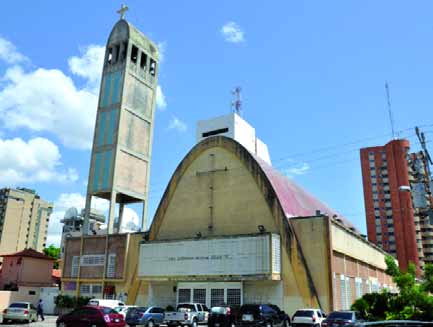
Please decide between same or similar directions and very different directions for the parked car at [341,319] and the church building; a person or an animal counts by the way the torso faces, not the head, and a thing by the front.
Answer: very different directions

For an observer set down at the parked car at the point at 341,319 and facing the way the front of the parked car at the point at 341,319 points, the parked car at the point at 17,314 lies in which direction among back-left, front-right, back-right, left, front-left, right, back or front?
back-left

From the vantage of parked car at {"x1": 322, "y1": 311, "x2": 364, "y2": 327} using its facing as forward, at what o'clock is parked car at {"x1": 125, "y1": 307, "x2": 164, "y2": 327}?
parked car at {"x1": 125, "y1": 307, "x2": 164, "y2": 327} is roughly at 8 o'clock from parked car at {"x1": 322, "y1": 311, "x2": 364, "y2": 327}.

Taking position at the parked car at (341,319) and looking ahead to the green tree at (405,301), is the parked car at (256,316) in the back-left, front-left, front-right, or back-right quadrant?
back-left

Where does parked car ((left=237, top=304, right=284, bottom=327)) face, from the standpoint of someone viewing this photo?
facing away from the viewer and to the right of the viewer

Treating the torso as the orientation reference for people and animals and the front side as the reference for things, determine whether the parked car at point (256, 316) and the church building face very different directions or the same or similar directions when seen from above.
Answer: very different directions

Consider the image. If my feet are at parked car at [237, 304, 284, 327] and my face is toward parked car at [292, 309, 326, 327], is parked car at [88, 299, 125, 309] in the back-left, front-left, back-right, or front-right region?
back-left

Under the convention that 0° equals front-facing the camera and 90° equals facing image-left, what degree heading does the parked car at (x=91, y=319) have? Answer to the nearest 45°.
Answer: approximately 135°

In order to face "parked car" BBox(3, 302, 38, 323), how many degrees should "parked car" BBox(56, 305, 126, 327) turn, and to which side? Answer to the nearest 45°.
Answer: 0° — it already faces it

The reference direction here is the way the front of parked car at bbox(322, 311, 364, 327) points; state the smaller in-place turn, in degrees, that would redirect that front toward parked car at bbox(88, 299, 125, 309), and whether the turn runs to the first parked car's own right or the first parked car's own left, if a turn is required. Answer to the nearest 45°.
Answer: approximately 135° to the first parked car's own left

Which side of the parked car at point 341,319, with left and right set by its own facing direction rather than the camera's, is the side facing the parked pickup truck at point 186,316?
left
